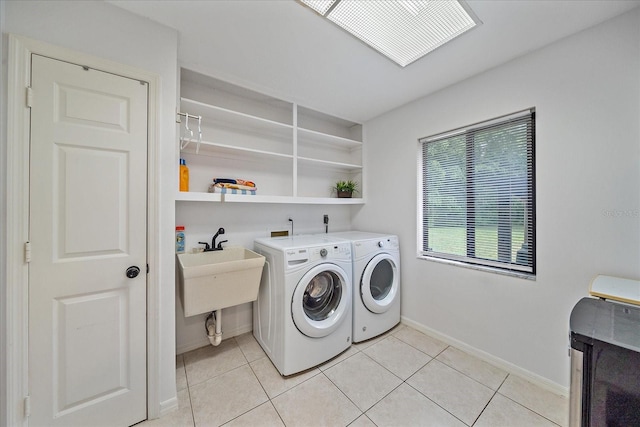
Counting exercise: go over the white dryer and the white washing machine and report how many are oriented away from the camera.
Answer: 0

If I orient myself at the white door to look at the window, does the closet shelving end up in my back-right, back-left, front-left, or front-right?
front-left

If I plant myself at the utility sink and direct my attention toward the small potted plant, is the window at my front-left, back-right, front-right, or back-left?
front-right

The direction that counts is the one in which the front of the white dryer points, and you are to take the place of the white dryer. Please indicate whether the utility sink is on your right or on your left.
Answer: on your right

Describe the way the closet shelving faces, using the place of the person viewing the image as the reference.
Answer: facing the viewer and to the right of the viewer

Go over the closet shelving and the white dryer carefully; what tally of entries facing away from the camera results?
0

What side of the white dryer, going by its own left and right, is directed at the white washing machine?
right

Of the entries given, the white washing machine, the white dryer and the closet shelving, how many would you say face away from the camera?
0

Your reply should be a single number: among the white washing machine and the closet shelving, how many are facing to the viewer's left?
0
